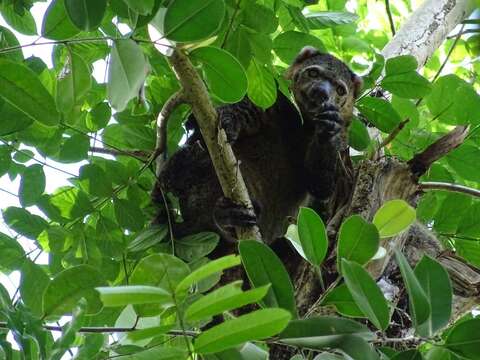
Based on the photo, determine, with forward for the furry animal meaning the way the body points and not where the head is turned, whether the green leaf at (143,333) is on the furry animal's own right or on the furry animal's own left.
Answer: on the furry animal's own right

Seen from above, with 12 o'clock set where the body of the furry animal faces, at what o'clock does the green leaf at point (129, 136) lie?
The green leaf is roughly at 3 o'clock from the furry animal.

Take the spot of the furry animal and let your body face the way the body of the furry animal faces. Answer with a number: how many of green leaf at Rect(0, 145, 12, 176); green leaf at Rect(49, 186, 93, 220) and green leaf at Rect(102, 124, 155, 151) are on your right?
3

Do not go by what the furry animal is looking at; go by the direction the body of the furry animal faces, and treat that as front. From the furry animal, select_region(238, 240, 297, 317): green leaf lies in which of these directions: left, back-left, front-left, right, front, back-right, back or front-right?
front-right

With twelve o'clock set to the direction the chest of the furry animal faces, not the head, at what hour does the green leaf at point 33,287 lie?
The green leaf is roughly at 2 o'clock from the furry animal.

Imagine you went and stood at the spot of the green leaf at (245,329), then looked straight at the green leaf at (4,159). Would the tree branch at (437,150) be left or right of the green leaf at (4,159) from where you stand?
right

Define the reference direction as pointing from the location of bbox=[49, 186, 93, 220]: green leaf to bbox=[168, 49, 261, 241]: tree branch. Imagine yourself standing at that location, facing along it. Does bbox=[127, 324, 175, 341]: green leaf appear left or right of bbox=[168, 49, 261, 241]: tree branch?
right

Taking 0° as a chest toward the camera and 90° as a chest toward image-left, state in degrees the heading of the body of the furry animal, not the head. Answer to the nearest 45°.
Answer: approximately 315°
